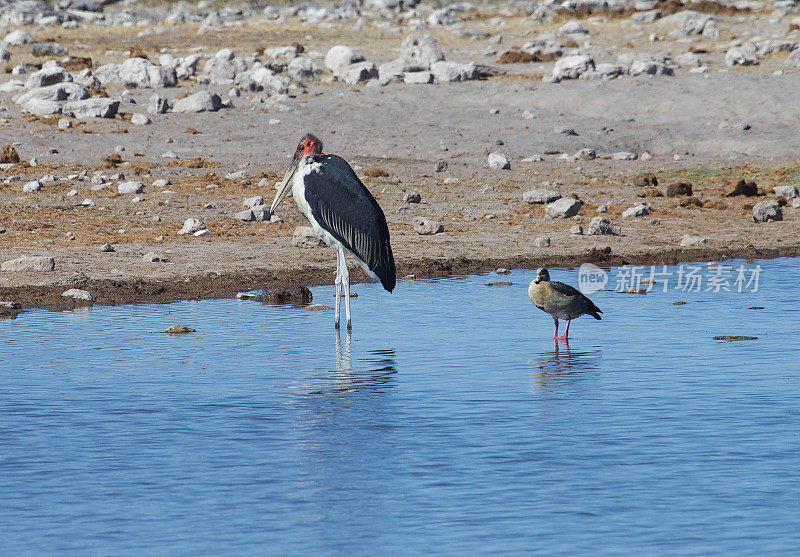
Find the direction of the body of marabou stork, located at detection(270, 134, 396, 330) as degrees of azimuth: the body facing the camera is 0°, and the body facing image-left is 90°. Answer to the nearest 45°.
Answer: approximately 90°

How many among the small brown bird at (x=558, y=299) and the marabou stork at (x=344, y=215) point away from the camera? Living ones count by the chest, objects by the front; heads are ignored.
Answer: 0

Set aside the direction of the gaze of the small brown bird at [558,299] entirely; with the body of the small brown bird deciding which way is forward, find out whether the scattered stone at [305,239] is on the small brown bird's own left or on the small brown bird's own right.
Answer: on the small brown bird's own right

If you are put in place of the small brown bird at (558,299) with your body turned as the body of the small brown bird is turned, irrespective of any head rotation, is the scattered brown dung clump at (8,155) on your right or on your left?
on your right

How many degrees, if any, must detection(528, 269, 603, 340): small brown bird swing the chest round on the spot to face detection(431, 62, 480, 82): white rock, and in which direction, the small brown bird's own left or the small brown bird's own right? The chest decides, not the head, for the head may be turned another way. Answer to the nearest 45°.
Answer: approximately 135° to the small brown bird's own right

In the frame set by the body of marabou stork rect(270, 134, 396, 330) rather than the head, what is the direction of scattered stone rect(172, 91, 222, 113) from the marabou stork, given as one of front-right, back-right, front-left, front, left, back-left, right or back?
right

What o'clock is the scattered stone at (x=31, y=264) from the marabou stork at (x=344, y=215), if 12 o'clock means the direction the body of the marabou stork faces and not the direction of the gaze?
The scattered stone is roughly at 1 o'clock from the marabou stork.

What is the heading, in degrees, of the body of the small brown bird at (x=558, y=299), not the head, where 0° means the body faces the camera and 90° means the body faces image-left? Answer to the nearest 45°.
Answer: approximately 45°

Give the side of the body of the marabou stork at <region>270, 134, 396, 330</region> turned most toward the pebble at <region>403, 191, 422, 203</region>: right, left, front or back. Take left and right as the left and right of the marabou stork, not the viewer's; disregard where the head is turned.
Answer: right

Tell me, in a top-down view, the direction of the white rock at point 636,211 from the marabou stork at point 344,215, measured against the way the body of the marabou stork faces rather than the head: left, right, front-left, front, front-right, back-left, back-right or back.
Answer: back-right

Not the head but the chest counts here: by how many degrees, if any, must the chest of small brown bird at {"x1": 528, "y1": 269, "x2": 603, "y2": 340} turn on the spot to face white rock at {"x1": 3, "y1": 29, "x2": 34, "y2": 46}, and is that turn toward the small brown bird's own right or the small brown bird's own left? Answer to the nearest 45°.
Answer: approximately 90° to the small brown bird's own right
